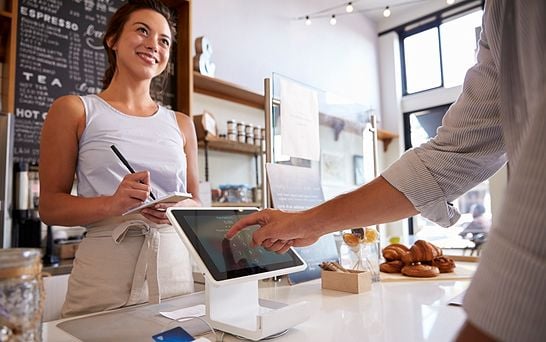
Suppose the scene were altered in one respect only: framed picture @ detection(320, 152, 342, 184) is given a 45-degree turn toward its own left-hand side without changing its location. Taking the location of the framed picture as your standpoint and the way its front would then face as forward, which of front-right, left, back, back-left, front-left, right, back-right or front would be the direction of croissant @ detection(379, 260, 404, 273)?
right

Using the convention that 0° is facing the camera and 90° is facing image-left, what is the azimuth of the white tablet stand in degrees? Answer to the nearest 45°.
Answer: approximately 315°

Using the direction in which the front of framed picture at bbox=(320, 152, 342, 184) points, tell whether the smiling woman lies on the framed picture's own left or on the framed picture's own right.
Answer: on the framed picture's own right

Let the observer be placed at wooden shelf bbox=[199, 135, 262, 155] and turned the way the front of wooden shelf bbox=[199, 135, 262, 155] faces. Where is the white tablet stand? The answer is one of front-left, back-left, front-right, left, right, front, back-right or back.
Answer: front-right

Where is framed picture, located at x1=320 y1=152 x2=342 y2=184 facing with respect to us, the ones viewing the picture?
facing the viewer and to the right of the viewer

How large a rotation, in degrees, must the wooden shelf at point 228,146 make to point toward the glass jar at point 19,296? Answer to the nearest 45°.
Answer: approximately 45° to its right

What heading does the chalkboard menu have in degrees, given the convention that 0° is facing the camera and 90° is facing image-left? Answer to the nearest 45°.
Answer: approximately 315°

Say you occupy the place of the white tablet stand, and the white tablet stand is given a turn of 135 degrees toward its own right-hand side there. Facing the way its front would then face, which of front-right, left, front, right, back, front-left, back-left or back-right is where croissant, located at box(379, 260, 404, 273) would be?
back-right

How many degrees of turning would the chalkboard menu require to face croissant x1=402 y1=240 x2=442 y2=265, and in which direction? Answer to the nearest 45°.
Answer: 0° — it already faces it

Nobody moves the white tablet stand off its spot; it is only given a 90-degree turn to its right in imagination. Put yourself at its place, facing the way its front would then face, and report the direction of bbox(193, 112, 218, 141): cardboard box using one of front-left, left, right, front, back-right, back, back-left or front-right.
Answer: back-right
